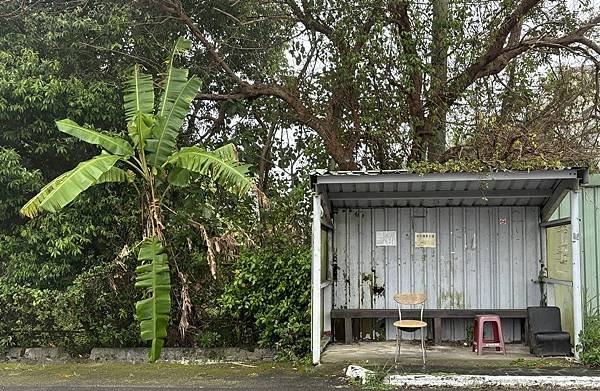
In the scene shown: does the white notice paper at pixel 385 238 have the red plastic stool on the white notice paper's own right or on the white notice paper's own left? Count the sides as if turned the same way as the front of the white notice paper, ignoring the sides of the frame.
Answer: on the white notice paper's own left

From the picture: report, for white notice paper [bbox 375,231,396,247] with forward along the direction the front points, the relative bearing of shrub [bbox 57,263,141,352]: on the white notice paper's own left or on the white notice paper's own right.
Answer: on the white notice paper's own right

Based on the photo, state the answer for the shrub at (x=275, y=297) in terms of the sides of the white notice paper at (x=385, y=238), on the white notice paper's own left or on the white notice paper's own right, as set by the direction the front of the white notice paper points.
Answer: on the white notice paper's own right

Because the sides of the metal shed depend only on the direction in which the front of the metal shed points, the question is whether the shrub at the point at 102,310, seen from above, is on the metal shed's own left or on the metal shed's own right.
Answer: on the metal shed's own right

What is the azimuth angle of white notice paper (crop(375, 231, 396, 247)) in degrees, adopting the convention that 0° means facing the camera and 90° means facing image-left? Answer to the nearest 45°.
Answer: approximately 0°

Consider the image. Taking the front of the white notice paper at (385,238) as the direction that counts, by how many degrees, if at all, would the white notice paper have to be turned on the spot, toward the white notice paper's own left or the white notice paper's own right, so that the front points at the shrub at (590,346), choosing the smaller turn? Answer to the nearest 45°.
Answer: approximately 45° to the white notice paper's own left

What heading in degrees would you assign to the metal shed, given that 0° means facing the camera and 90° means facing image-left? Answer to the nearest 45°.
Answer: approximately 0°
